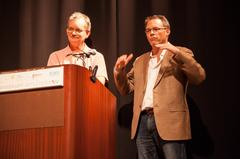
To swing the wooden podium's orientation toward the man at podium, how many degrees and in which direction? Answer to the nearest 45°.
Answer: approximately 135° to its right

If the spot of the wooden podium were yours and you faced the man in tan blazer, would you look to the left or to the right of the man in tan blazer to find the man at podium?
left

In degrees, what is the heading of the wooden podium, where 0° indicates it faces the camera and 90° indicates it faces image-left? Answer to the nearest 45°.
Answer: approximately 45°

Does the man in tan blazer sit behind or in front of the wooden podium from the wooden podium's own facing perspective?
behind

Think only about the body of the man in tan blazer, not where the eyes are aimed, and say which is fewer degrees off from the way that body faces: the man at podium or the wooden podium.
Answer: the wooden podium
